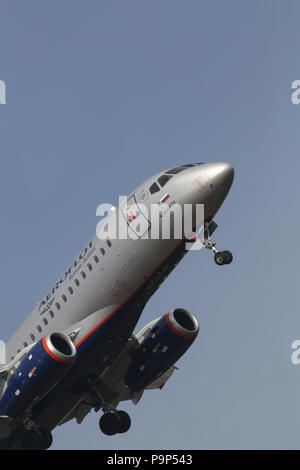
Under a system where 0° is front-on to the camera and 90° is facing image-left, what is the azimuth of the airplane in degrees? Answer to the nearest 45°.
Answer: approximately 315°
